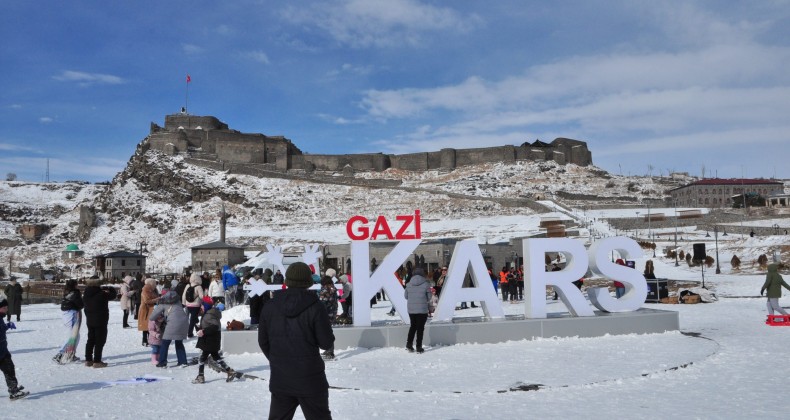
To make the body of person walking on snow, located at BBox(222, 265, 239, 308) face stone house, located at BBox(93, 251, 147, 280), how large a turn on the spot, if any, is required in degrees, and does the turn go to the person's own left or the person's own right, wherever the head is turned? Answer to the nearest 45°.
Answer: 0° — they already face it

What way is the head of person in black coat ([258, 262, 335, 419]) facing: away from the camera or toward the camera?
away from the camera

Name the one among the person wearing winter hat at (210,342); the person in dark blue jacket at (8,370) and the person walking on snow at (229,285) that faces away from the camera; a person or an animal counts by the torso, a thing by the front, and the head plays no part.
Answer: the person walking on snow

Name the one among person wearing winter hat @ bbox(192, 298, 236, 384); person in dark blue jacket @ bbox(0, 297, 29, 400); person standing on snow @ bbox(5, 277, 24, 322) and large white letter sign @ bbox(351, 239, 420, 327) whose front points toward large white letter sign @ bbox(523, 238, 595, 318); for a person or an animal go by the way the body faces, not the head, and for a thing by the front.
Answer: the person in dark blue jacket

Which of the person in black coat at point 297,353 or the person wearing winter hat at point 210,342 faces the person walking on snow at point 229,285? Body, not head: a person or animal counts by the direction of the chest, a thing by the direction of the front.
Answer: the person in black coat

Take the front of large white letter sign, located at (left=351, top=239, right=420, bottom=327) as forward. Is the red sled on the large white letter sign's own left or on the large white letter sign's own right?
on the large white letter sign's own left

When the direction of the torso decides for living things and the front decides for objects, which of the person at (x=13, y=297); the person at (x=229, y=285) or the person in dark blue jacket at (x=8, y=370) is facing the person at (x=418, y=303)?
the person in dark blue jacket

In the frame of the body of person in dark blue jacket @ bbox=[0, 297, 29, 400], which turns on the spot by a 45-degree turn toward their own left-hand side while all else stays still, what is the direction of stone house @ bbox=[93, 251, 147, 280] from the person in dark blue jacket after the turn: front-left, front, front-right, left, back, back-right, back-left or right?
front-left

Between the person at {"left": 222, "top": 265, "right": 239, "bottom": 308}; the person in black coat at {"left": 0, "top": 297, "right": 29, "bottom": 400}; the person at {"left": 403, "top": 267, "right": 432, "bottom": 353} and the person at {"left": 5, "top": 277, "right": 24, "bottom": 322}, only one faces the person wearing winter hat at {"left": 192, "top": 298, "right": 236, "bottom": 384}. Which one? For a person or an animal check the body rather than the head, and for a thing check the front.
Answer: the person in black coat

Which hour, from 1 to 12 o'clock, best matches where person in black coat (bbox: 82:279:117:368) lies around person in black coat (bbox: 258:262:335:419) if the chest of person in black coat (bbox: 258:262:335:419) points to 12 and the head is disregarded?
person in black coat (bbox: 82:279:117:368) is roughly at 11 o'clock from person in black coat (bbox: 258:262:335:419).

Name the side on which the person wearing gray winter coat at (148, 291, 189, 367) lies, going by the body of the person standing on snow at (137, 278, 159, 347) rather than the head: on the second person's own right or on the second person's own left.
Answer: on the second person's own right
